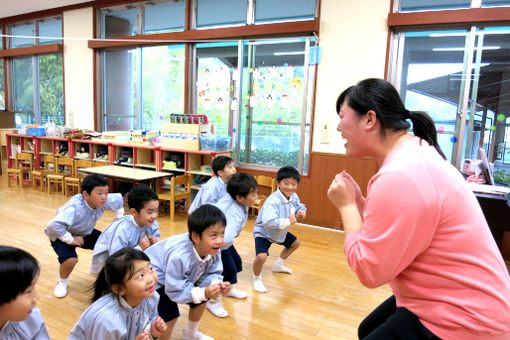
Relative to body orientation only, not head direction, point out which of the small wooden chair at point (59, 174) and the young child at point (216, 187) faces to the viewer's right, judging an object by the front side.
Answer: the young child

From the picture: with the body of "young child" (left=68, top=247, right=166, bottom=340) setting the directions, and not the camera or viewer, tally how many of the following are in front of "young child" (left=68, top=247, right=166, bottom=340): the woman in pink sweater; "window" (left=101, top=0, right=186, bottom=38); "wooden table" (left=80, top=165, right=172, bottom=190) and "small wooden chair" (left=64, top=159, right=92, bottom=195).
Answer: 1

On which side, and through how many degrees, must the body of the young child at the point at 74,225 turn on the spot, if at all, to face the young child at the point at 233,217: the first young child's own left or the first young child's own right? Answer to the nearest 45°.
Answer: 0° — they already face them

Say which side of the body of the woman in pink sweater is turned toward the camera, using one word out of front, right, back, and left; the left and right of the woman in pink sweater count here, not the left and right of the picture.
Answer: left

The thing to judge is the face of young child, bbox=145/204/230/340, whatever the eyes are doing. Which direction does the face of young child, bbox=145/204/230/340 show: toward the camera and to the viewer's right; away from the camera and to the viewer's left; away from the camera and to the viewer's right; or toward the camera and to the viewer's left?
toward the camera and to the viewer's right

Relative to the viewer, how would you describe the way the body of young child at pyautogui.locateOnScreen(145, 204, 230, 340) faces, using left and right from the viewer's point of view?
facing the viewer and to the right of the viewer

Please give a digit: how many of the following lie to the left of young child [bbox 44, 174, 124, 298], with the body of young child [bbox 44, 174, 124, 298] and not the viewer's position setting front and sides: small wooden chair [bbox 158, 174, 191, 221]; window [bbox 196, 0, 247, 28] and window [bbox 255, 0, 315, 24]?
3

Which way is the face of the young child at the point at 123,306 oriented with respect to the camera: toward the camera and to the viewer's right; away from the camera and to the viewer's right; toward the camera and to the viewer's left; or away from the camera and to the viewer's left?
toward the camera and to the viewer's right

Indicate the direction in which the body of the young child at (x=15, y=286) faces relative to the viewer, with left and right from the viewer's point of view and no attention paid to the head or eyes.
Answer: facing to the right of the viewer

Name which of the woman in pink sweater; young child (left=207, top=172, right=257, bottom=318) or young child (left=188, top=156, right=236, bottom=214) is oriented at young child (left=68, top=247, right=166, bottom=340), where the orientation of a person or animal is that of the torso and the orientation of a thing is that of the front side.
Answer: the woman in pink sweater

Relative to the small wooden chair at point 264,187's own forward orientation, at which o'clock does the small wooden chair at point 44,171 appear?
the small wooden chair at point 44,171 is roughly at 2 o'clock from the small wooden chair at point 264,187.

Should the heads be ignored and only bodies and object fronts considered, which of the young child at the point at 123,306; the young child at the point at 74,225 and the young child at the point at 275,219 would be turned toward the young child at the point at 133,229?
the young child at the point at 74,225

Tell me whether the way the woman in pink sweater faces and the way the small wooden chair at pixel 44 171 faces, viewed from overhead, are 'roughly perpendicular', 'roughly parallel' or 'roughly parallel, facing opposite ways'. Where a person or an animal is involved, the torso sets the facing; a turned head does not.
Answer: roughly perpendicular

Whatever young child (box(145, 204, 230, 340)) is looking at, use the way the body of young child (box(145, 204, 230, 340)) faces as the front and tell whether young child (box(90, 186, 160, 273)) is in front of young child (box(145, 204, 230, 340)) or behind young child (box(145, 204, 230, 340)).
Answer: behind
